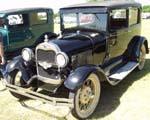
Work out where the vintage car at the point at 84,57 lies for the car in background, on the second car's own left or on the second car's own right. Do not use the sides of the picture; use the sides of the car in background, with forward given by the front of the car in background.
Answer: on the second car's own left

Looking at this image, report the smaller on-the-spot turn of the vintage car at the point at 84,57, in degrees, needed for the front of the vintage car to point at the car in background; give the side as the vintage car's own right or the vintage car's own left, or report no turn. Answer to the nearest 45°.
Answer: approximately 90° to the vintage car's own right

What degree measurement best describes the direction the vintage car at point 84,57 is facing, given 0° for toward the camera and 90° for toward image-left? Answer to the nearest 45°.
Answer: approximately 45°

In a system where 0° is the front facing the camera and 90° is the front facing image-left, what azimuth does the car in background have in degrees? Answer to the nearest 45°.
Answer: approximately 45°
